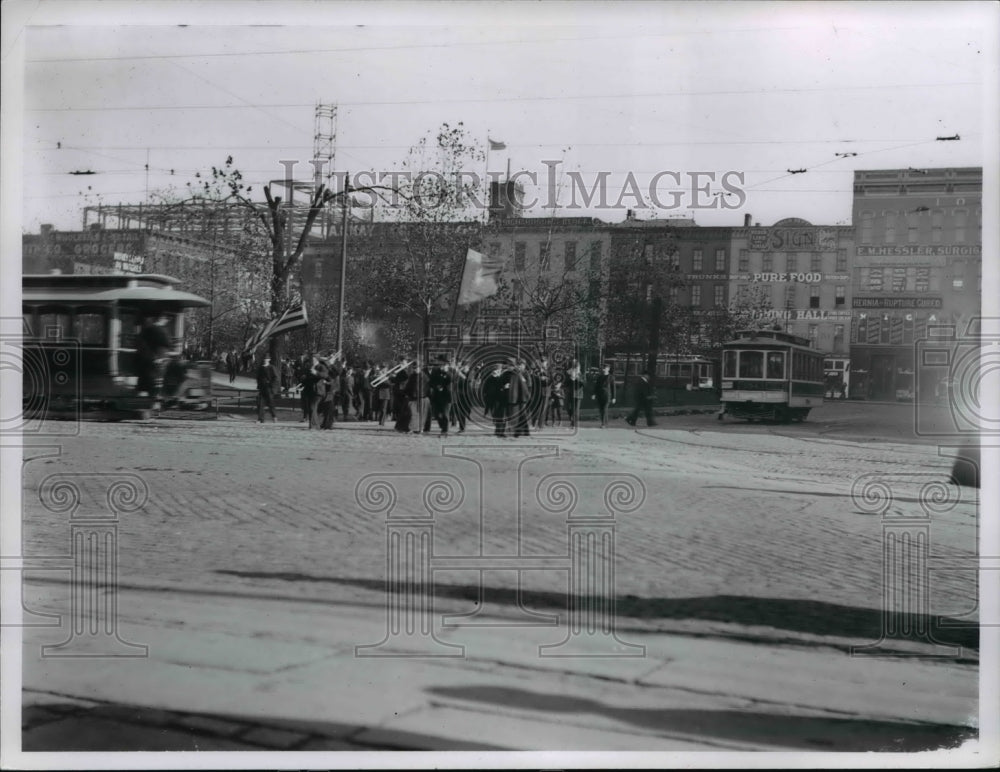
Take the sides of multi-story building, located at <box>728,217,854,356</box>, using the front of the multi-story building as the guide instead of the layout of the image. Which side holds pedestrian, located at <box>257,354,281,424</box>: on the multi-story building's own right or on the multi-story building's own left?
on the multi-story building's own right

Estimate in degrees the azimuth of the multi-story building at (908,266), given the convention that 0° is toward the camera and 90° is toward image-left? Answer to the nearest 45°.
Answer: approximately 0°

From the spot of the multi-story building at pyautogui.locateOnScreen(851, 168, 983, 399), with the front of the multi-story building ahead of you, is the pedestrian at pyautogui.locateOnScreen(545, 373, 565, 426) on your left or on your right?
on your right

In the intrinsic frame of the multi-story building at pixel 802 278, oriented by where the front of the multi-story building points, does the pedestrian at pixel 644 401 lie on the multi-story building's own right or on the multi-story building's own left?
on the multi-story building's own right

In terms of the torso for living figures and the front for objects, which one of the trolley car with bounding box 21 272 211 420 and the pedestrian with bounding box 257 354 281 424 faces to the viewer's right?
the trolley car

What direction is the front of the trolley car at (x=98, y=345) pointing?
to the viewer's right

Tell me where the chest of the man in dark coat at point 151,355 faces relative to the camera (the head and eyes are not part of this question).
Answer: to the viewer's right

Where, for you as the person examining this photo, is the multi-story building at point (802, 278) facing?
facing the viewer

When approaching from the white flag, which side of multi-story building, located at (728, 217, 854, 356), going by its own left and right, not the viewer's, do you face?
right
